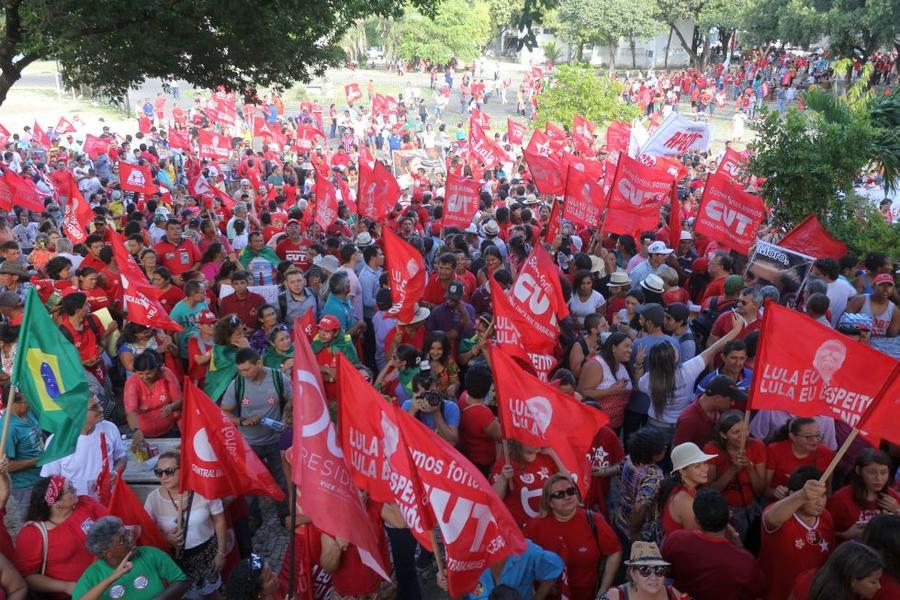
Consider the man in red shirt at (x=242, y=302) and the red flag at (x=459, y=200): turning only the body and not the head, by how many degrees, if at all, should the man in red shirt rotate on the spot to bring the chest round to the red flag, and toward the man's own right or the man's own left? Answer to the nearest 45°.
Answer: approximately 135° to the man's own left

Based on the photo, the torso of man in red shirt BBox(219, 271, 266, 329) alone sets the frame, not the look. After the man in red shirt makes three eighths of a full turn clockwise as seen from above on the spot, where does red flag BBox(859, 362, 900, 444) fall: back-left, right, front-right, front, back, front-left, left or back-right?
back

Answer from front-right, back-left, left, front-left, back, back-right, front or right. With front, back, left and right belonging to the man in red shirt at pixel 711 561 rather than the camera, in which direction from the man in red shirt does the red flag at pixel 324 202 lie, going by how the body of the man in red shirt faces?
front-left

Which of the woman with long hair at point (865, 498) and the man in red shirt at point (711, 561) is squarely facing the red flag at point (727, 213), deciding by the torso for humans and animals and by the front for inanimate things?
the man in red shirt

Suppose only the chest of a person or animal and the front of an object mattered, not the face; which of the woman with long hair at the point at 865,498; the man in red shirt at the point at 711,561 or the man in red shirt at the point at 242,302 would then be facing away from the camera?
the man in red shirt at the point at 711,561

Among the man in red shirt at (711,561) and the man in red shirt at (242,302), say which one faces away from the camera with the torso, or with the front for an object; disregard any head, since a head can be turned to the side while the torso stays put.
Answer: the man in red shirt at (711,561)

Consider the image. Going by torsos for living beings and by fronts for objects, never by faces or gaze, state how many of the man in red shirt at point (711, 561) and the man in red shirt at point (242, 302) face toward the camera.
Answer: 1

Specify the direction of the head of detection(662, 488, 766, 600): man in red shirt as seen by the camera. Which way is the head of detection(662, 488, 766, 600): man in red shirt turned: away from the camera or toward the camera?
away from the camera

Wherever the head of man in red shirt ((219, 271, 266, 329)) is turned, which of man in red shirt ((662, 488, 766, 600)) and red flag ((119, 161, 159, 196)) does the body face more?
the man in red shirt

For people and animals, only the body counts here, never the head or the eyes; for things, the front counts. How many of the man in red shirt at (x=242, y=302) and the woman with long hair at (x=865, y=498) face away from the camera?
0

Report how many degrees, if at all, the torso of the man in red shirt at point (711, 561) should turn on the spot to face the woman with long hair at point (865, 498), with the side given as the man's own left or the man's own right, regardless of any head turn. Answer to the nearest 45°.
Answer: approximately 45° to the man's own right

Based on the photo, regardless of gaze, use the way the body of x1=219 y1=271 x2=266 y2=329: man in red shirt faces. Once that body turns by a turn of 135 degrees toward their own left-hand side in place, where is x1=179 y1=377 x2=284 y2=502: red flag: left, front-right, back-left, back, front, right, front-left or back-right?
back-right

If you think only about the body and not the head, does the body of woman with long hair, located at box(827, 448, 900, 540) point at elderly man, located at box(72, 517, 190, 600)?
no

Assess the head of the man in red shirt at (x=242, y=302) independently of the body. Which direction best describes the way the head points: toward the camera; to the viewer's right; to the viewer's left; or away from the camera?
toward the camera

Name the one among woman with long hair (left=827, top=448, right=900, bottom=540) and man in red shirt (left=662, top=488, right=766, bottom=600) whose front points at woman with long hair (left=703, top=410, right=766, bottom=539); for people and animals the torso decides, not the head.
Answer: the man in red shirt

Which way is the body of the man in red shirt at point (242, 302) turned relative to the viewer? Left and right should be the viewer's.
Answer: facing the viewer

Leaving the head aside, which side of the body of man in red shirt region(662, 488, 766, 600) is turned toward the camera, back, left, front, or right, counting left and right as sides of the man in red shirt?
back

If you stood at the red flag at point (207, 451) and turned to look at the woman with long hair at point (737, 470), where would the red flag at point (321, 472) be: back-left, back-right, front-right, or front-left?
front-right

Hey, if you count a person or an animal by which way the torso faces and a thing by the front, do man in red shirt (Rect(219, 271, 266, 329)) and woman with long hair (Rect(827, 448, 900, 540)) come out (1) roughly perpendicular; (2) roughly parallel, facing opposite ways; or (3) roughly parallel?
roughly parallel

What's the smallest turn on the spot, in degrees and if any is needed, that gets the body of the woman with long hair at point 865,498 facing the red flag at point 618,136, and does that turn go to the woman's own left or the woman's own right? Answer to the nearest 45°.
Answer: approximately 180°
